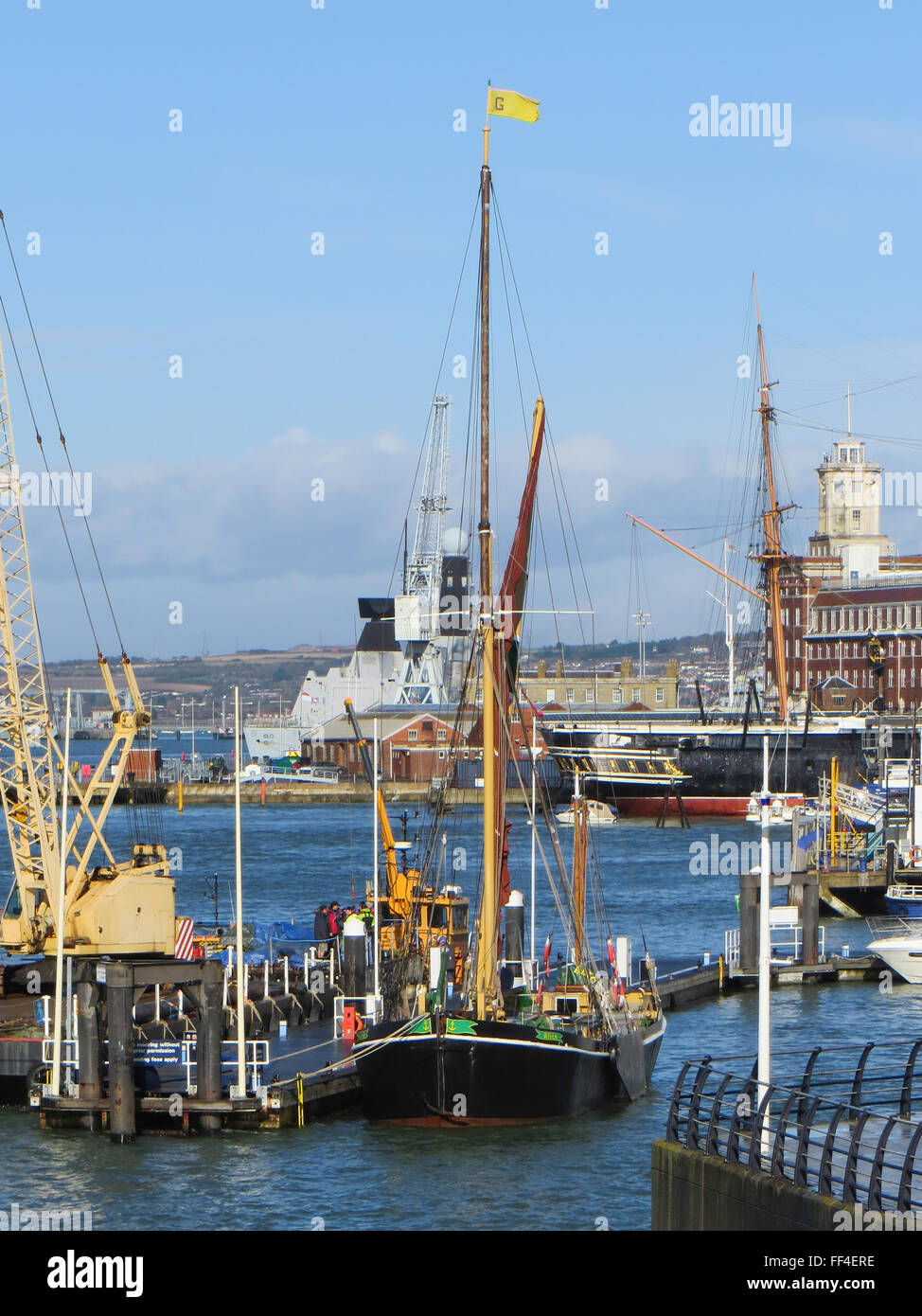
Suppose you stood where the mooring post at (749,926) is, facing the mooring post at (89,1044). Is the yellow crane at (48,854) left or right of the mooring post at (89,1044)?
right

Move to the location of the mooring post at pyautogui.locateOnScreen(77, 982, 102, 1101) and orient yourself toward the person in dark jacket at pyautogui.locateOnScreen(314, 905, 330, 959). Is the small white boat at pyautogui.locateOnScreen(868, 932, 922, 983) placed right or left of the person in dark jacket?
right

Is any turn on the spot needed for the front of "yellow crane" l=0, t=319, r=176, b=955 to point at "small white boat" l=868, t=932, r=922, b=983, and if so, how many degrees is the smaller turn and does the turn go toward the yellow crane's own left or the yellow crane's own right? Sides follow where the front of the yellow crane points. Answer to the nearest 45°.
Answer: approximately 180°

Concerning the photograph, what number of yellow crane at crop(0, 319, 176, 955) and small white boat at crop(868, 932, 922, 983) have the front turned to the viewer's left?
2

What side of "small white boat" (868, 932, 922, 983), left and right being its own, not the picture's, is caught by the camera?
left

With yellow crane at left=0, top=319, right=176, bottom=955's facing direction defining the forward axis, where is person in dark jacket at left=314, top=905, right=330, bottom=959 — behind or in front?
behind

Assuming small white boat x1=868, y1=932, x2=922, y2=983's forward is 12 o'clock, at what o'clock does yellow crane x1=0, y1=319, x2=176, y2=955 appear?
The yellow crane is roughly at 11 o'clock from the small white boat.

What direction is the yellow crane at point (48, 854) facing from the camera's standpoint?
to the viewer's left

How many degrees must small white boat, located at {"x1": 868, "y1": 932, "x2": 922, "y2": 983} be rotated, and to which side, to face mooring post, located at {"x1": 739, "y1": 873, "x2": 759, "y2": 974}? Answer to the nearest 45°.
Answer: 0° — it already faces it

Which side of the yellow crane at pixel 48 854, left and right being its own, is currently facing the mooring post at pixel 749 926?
back

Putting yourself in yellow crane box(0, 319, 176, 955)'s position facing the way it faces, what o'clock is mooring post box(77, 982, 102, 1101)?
The mooring post is roughly at 9 o'clock from the yellow crane.
